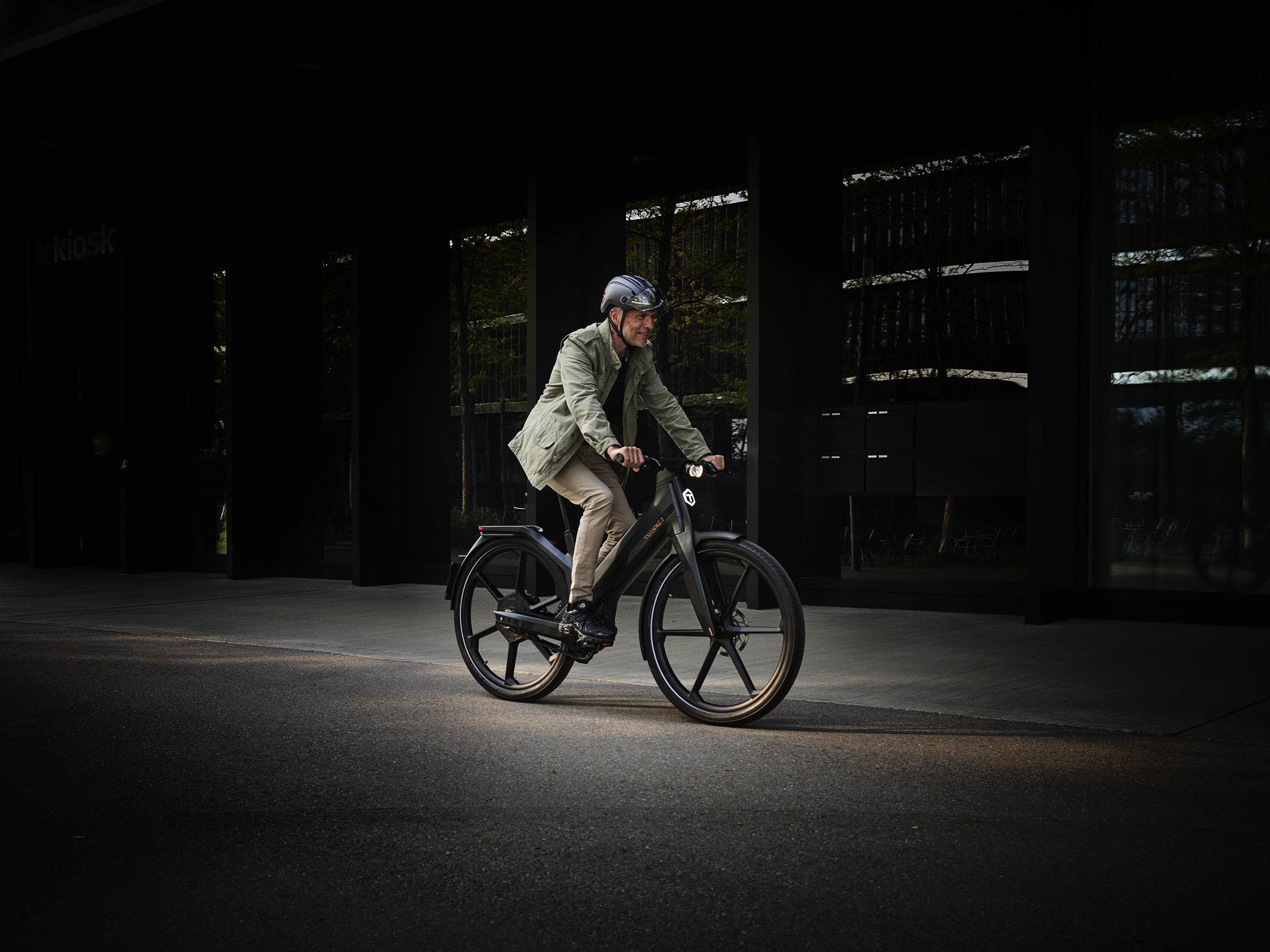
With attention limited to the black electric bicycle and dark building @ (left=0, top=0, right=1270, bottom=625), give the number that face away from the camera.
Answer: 0

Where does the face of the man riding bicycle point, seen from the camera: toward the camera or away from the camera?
toward the camera

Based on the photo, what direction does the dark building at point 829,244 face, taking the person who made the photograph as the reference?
facing the viewer

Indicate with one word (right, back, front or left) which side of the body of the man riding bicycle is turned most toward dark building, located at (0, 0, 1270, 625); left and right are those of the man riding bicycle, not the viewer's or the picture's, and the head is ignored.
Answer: left

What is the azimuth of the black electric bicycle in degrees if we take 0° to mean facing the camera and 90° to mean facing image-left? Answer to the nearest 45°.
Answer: approximately 315°
